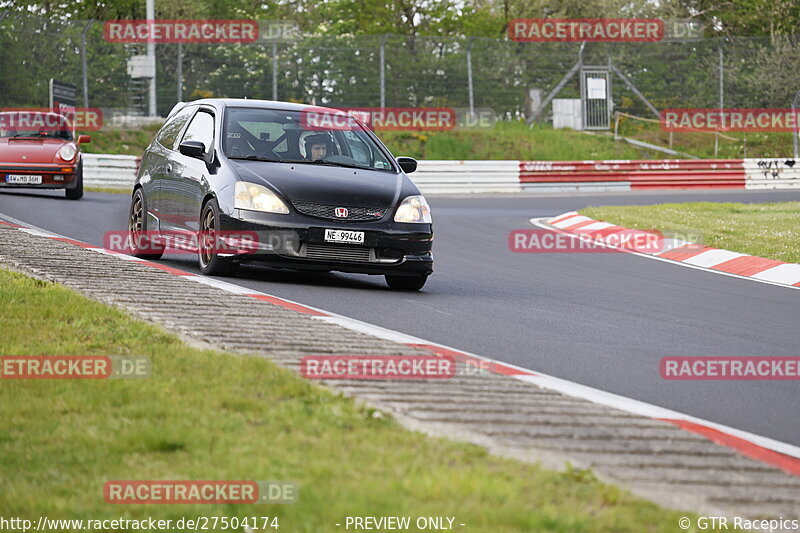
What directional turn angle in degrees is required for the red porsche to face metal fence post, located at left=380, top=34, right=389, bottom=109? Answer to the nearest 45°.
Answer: approximately 135° to its left

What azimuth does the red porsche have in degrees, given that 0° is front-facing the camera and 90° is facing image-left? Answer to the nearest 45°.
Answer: approximately 0°

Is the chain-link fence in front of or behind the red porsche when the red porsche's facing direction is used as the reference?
behind

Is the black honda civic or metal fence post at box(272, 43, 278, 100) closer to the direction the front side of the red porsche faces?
the black honda civic

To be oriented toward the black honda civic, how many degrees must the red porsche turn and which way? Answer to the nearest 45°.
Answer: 0° — it already faces it

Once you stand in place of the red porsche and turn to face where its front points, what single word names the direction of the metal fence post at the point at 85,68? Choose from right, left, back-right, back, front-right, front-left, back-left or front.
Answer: back

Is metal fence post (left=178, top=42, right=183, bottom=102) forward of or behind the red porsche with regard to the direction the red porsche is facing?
behind
